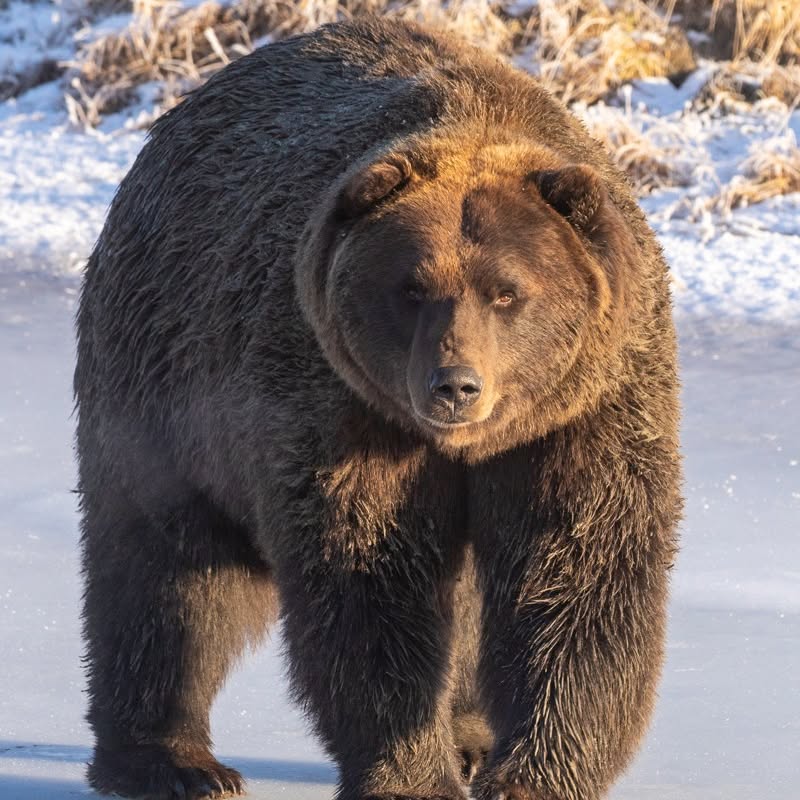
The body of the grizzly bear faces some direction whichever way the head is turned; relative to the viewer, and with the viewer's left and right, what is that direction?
facing the viewer and to the right of the viewer
